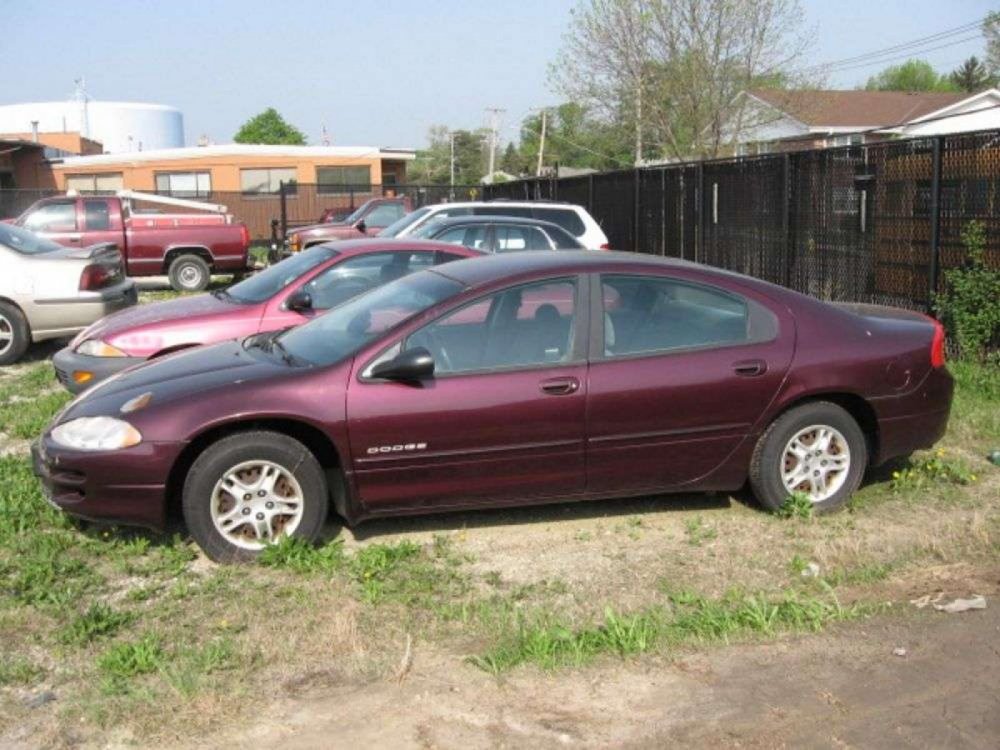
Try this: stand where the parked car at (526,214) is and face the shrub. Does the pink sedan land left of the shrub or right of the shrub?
right

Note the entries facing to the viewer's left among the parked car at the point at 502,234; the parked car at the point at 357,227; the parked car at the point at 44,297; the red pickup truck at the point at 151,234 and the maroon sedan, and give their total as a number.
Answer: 5

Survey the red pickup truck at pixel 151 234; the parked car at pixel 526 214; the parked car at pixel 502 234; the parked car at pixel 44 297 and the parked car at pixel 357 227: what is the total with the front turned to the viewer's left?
5

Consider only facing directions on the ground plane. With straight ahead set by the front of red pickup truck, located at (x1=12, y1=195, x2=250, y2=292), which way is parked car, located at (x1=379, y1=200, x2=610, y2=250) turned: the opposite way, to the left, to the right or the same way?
the same way

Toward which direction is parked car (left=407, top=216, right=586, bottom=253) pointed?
to the viewer's left

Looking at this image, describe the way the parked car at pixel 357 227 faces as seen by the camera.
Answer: facing to the left of the viewer

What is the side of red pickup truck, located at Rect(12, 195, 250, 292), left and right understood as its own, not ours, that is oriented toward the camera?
left

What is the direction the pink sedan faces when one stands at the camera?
facing the viewer and to the left of the viewer

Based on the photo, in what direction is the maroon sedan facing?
to the viewer's left

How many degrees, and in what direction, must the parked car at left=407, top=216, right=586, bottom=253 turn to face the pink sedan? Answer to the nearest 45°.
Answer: approximately 90° to its left

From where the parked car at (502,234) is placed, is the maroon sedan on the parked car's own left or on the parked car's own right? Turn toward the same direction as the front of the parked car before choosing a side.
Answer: on the parked car's own left

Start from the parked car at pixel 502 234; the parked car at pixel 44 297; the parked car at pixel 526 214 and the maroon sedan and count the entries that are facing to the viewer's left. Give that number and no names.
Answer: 4

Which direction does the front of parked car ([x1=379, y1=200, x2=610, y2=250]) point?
to the viewer's left

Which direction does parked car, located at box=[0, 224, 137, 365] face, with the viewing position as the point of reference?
facing to the left of the viewer
